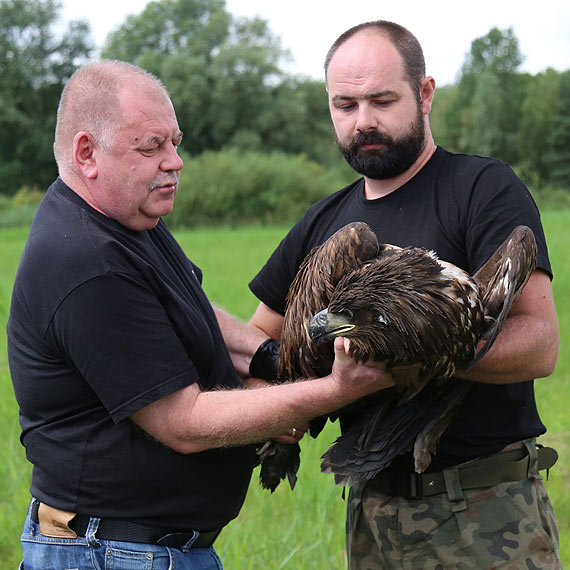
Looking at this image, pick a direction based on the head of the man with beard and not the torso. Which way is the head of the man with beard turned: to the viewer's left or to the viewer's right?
to the viewer's left

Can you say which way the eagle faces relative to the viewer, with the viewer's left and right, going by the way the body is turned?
facing the viewer and to the left of the viewer

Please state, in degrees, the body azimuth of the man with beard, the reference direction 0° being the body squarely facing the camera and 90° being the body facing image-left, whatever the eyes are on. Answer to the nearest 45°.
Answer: approximately 45°
